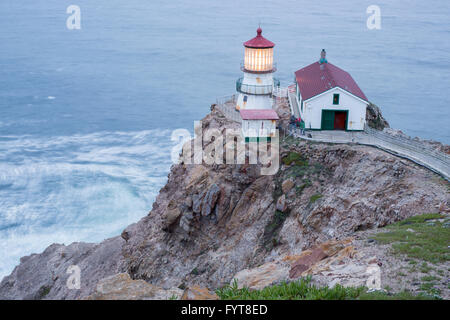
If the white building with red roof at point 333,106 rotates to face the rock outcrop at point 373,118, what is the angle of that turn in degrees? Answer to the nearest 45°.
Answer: approximately 135° to its left

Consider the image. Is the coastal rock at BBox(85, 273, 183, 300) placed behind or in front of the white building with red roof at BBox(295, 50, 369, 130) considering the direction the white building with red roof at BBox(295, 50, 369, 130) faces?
in front

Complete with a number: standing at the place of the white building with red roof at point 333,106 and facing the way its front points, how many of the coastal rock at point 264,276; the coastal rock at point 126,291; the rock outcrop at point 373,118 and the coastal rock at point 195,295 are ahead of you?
3

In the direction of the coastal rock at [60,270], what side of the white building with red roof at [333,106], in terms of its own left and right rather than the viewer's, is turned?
right

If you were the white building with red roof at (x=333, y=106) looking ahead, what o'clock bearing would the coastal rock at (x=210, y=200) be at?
The coastal rock is roughly at 2 o'clock from the white building with red roof.

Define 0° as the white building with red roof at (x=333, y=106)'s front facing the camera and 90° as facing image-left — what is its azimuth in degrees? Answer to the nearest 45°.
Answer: approximately 0°

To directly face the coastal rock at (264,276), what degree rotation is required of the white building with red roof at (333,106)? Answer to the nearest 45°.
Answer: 0° — it already faces it

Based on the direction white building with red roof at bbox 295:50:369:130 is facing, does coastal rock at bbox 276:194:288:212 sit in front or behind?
in front
